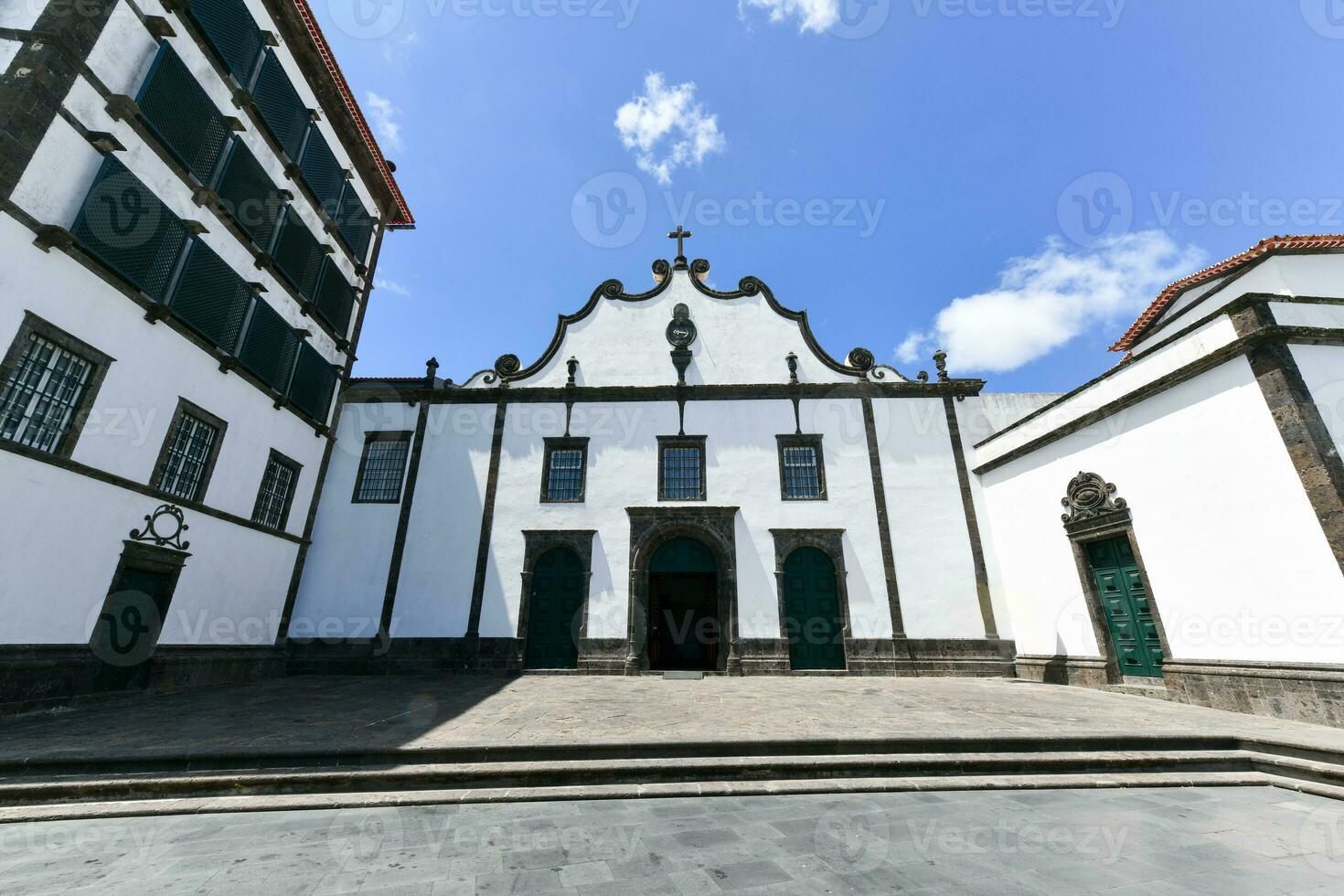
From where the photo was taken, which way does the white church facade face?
toward the camera
